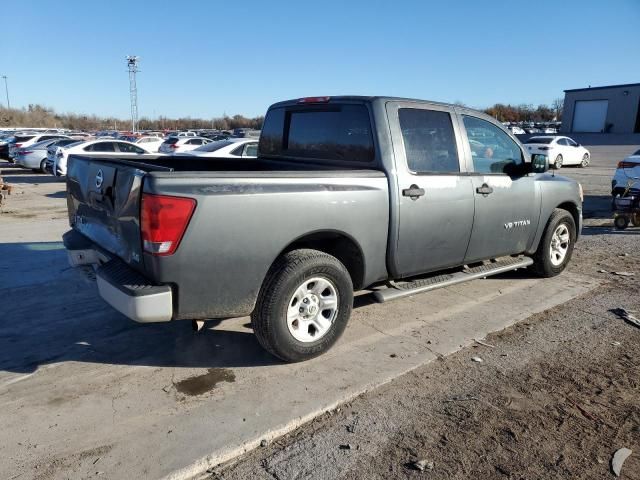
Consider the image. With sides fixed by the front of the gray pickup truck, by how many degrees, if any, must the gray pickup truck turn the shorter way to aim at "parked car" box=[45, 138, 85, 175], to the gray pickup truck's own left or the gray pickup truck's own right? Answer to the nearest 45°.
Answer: approximately 90° to the gray pickup truck's own left

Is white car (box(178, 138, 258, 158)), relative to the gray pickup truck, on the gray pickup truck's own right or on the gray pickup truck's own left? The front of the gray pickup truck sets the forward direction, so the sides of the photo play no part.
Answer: on the gray pickup truck's own left

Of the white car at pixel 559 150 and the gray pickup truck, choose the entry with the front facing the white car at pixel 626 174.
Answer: the gray pickup truck
